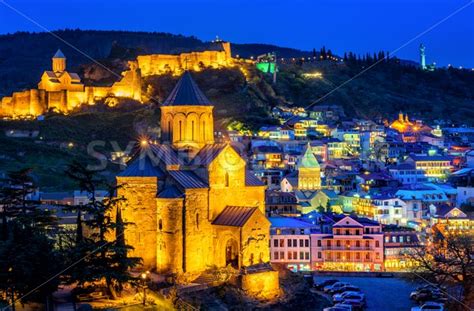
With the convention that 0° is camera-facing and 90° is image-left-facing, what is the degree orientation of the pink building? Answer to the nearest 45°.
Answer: approximately 0°

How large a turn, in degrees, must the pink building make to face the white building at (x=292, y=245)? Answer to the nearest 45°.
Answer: approximately 90° to its right

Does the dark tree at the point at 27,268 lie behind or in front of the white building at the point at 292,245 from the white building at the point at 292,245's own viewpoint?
in front

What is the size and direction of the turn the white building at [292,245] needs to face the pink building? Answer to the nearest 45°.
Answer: approximately 90° to its left

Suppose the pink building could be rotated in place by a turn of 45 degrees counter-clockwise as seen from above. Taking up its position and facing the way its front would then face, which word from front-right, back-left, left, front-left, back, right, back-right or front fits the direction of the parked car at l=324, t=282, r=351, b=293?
front-right

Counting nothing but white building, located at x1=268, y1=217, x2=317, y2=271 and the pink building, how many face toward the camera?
2

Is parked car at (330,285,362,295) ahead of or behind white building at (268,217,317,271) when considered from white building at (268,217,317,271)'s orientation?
ahead

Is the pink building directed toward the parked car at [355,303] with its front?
yes

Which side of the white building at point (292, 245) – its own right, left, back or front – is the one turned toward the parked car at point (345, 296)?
front

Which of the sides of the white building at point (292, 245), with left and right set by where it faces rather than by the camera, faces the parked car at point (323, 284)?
front
